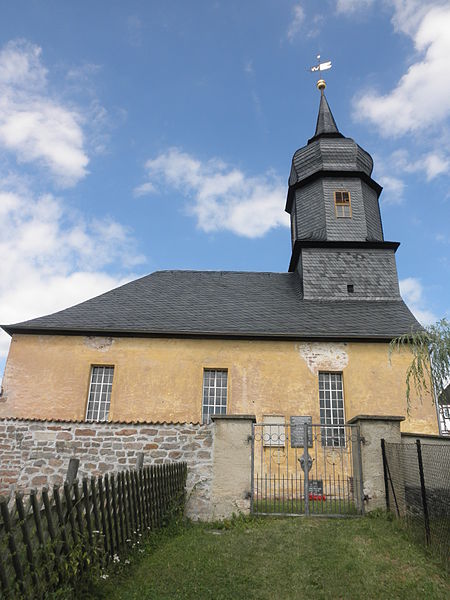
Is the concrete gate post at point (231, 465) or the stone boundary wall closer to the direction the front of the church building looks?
the concrete gate post

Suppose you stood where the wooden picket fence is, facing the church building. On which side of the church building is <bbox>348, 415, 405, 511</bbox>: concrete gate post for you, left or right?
right

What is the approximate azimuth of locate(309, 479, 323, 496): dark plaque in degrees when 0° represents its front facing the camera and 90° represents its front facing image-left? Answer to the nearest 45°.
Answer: approximately 0°

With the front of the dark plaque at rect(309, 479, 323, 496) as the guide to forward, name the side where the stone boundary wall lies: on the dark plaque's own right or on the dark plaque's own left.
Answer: on the dark plaque's own right

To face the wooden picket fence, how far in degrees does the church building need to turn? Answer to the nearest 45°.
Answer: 0° — it already faces it

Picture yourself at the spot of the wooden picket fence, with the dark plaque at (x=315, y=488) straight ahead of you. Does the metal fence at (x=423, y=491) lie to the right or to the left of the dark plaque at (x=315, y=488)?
right

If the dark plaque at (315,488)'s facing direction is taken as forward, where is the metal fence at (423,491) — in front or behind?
in front

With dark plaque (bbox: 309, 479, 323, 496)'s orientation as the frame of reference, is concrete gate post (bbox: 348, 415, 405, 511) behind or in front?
in front
